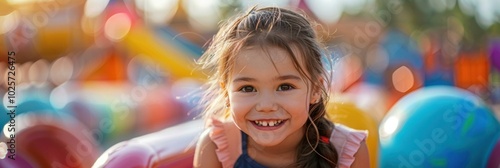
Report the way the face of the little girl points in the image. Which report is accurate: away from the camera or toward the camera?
toward the camera

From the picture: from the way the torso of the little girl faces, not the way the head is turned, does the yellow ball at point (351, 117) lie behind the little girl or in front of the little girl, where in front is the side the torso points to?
behind

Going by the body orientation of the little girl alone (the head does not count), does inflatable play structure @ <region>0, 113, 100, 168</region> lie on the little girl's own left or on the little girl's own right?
on the little girl's own right

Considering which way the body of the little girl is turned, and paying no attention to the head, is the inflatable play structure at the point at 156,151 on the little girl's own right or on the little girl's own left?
on the little girl's own right

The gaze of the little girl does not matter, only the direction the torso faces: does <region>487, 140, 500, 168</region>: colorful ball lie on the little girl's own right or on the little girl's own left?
on the little girl's own left

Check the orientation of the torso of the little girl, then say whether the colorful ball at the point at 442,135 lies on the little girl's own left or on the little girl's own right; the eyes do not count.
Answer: on the little girl's own left

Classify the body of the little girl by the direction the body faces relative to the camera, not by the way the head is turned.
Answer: toward the camera
